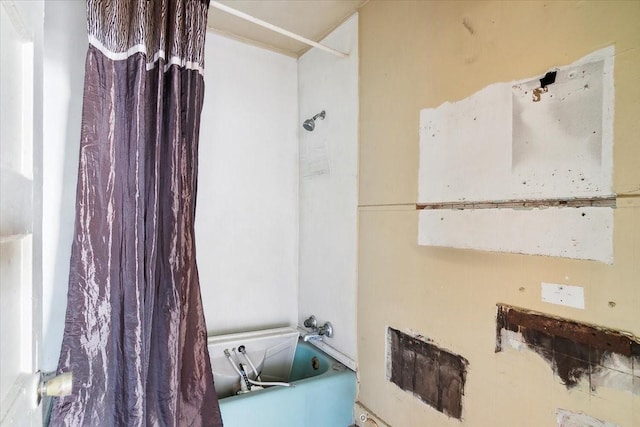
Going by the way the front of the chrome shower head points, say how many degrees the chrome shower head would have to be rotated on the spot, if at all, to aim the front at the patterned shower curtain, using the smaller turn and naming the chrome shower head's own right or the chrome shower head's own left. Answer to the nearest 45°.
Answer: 0° — it already faces it

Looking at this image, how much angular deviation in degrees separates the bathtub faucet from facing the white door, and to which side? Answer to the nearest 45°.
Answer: approximately 45° to its left

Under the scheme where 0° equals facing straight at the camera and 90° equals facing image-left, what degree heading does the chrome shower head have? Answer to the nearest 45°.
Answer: approximately 45°
